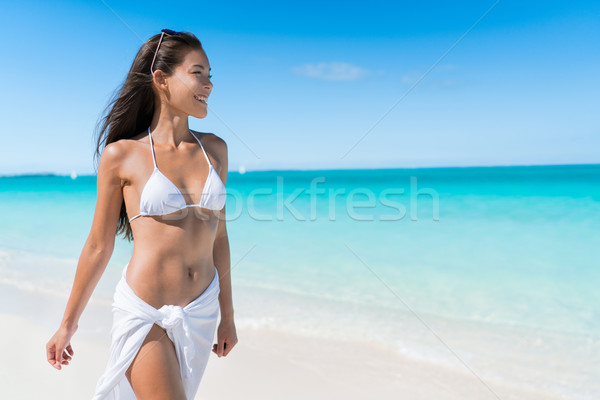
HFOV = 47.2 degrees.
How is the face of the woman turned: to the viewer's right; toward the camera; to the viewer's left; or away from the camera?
to the viewer's right

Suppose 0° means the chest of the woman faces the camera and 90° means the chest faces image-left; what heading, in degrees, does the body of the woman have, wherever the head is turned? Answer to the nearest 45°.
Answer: approximately 315°
